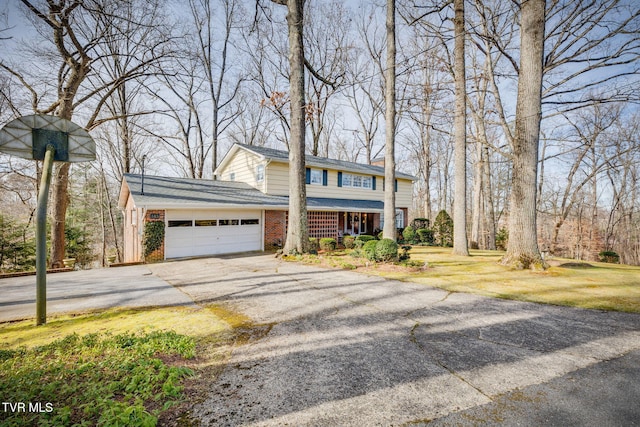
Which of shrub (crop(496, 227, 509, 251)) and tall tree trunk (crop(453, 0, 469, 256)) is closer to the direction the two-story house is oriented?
the tall tree trunk

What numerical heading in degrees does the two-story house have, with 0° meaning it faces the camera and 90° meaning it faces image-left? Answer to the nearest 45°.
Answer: approximately 315°

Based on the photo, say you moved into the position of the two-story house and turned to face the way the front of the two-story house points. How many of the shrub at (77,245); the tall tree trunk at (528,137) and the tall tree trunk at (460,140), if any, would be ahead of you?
2
